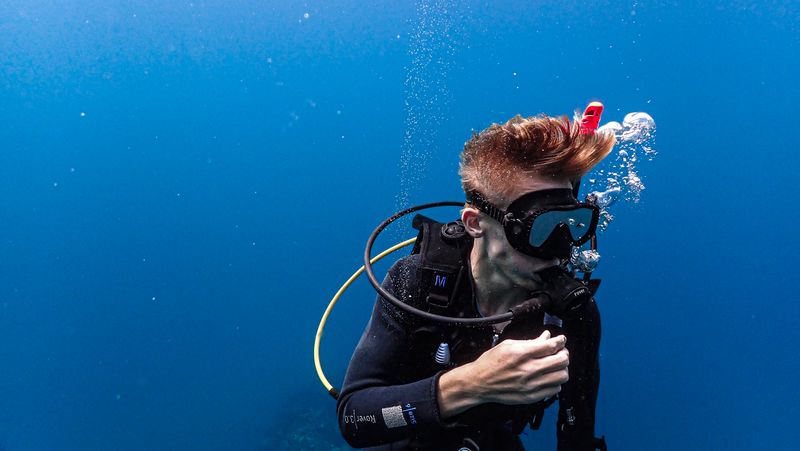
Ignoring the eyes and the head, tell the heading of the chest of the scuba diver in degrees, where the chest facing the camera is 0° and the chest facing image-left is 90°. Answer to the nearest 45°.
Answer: approximately 315°
